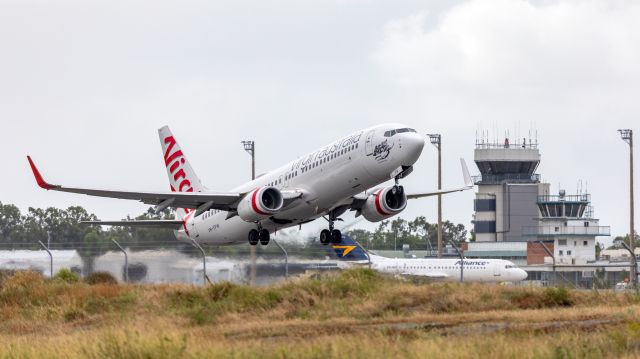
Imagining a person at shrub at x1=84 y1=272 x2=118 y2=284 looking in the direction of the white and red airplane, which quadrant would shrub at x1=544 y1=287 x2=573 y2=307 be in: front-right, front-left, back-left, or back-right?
back-right

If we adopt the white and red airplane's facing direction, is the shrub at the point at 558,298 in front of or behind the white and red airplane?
in front

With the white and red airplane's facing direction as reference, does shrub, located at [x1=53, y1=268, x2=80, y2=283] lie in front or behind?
behind

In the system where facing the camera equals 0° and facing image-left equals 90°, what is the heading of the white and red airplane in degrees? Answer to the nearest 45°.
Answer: approximately 315°

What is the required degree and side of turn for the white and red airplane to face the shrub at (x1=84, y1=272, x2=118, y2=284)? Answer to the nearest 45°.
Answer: approximately 135° to its right
